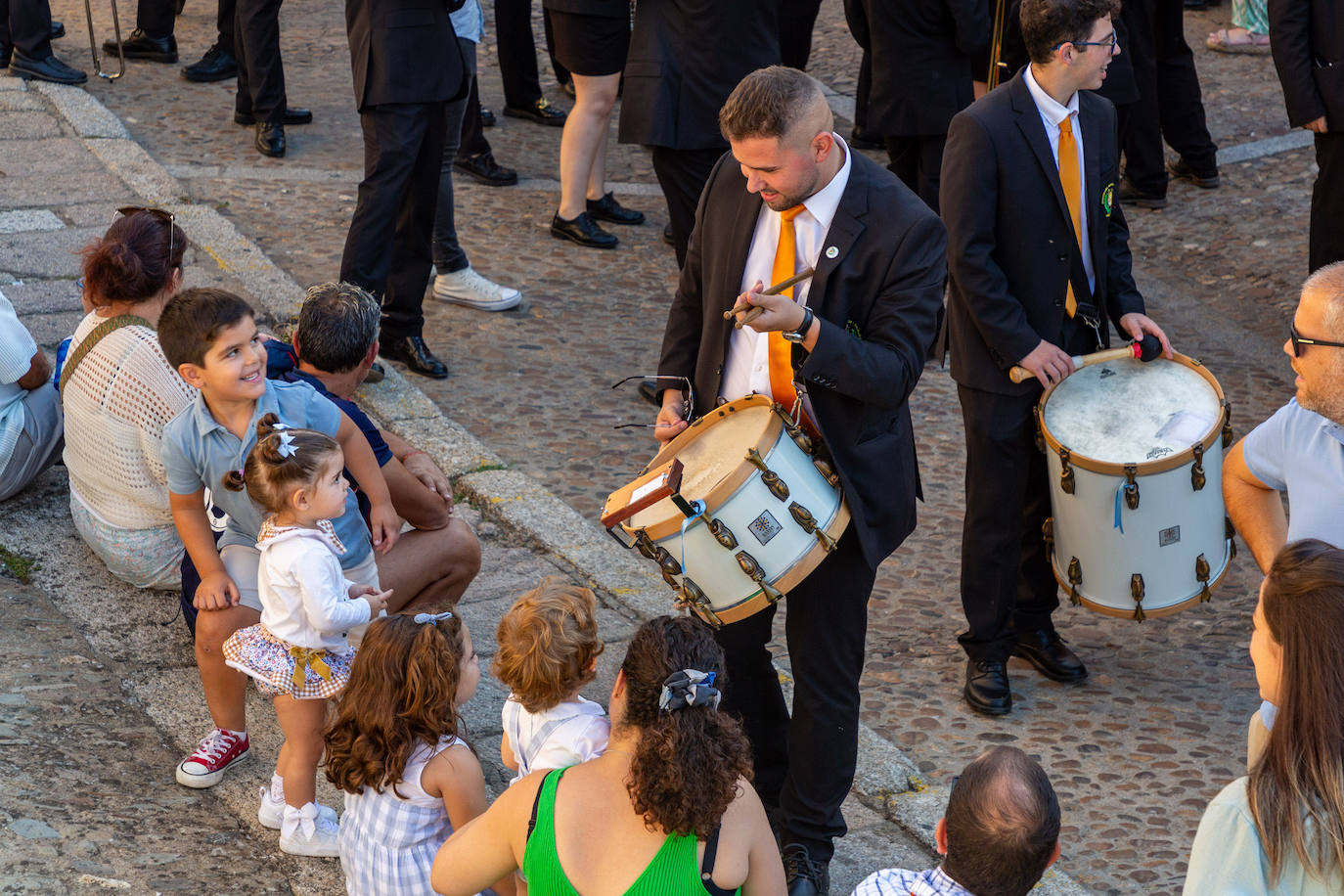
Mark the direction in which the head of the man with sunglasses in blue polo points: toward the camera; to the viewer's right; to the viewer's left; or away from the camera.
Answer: to the viewer's left

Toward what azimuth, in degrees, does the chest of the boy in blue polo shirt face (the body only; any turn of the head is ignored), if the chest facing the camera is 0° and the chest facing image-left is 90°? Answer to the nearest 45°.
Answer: approximately 0°

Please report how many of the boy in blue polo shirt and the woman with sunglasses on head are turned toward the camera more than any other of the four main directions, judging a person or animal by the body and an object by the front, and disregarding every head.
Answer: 1

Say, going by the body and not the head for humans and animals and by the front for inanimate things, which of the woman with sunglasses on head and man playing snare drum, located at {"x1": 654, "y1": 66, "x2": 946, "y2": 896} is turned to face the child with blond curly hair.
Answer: the man playing snare drum

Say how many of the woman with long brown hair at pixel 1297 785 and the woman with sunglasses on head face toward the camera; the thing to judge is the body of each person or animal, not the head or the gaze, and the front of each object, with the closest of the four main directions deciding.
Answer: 0

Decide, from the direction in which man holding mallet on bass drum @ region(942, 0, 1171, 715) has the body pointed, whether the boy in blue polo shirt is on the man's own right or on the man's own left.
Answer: on the man's own right

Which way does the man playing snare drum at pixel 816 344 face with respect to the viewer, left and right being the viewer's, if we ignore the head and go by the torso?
facing the viewer and to the left of the viewer

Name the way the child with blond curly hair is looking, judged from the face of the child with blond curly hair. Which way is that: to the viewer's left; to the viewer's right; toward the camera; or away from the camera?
away from the camera

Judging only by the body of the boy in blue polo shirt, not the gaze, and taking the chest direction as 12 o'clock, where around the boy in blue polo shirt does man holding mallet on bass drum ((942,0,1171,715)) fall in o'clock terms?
The man holding mallet on bass drum is roughly at 9 o'clock from the boy in blue polo shirt.

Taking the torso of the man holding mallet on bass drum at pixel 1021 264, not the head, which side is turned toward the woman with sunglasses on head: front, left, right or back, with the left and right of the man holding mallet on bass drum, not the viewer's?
right

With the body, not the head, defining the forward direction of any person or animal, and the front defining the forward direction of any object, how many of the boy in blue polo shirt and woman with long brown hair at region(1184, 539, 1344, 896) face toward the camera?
1

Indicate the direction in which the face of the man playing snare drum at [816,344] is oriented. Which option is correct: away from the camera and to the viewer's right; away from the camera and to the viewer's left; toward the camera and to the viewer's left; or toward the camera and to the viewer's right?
toward the camera and to the viewer's left
